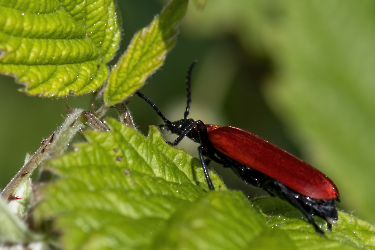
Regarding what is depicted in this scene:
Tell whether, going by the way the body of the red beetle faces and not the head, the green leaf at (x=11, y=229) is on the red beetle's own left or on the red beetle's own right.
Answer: on the red beetle's own left

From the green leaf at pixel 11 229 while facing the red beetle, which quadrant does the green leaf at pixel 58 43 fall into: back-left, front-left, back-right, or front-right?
front-left

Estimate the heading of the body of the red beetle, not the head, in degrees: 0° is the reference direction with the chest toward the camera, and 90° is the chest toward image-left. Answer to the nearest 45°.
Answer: approximately 90°

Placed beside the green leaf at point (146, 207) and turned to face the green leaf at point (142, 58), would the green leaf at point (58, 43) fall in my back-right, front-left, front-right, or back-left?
front-left

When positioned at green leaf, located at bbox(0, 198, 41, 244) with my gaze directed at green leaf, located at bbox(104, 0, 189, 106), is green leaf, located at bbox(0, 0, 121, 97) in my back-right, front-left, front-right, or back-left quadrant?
front-left
